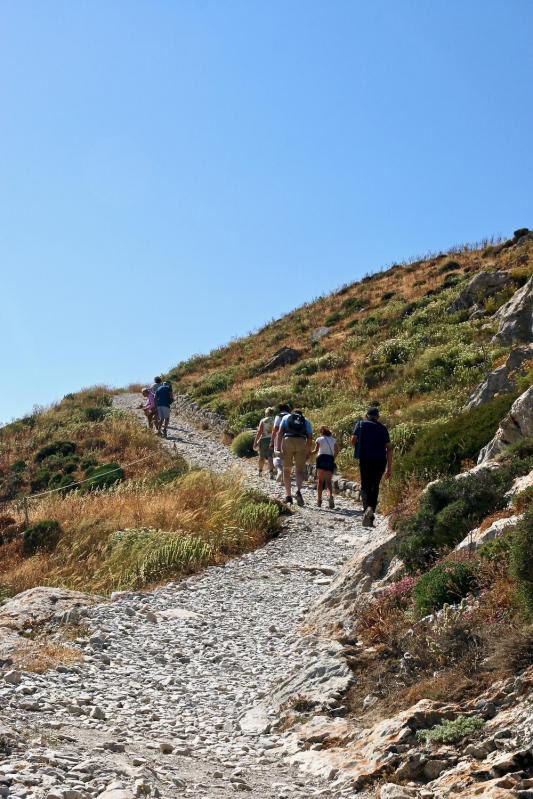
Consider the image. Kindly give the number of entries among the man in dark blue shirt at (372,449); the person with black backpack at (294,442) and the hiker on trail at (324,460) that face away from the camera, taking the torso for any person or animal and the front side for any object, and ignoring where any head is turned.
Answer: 3

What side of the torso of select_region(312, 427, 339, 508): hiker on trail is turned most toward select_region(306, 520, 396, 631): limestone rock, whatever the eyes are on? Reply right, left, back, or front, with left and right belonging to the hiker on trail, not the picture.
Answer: back

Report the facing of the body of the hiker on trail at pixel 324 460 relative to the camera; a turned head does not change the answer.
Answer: away from the camera

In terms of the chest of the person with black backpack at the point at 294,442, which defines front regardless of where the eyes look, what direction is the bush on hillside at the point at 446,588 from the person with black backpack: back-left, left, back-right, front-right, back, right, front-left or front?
back

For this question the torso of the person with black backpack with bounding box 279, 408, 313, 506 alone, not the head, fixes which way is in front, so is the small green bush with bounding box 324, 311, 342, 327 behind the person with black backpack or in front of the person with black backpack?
in front

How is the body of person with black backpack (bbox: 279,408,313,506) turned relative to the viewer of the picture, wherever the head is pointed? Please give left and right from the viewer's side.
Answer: facing away from the viewer

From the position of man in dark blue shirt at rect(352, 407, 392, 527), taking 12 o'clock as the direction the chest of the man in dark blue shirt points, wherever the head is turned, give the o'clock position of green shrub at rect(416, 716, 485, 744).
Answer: The green shrub is roughly at 6 o'clock from the man in dark blue shirt.

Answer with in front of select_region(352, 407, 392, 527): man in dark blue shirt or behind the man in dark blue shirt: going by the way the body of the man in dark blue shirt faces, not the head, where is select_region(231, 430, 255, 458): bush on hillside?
in front

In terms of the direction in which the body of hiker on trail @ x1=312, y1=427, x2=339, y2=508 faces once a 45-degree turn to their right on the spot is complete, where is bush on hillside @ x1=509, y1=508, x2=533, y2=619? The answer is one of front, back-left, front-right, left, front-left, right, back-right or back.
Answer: back-right

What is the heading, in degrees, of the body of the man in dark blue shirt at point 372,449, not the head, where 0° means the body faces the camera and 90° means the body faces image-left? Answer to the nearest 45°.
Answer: approximately 180°

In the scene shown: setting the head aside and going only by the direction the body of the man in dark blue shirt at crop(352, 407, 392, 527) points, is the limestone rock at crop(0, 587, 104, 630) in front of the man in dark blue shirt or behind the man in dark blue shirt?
behind

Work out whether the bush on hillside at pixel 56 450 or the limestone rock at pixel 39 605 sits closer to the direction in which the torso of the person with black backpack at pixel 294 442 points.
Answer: the bush on hillside

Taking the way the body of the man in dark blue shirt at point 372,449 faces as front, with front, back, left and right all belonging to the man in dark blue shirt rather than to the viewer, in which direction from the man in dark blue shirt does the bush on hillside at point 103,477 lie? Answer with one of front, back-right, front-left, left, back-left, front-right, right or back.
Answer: front-left
